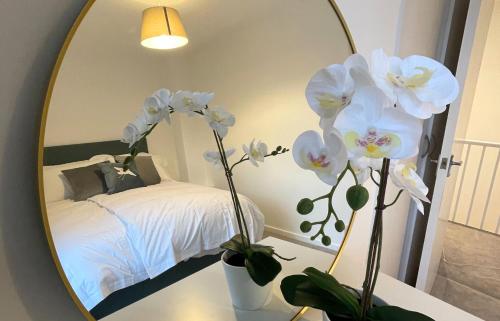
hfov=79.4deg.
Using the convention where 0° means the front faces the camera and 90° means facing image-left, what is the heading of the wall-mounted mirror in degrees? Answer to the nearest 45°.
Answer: approximately 315°

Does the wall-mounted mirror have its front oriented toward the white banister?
no

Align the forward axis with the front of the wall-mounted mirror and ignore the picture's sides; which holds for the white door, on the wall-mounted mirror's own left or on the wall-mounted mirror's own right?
on the wall-mounted mirror's own left

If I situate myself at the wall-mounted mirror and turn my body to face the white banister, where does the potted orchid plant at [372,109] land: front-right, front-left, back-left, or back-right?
front-right
